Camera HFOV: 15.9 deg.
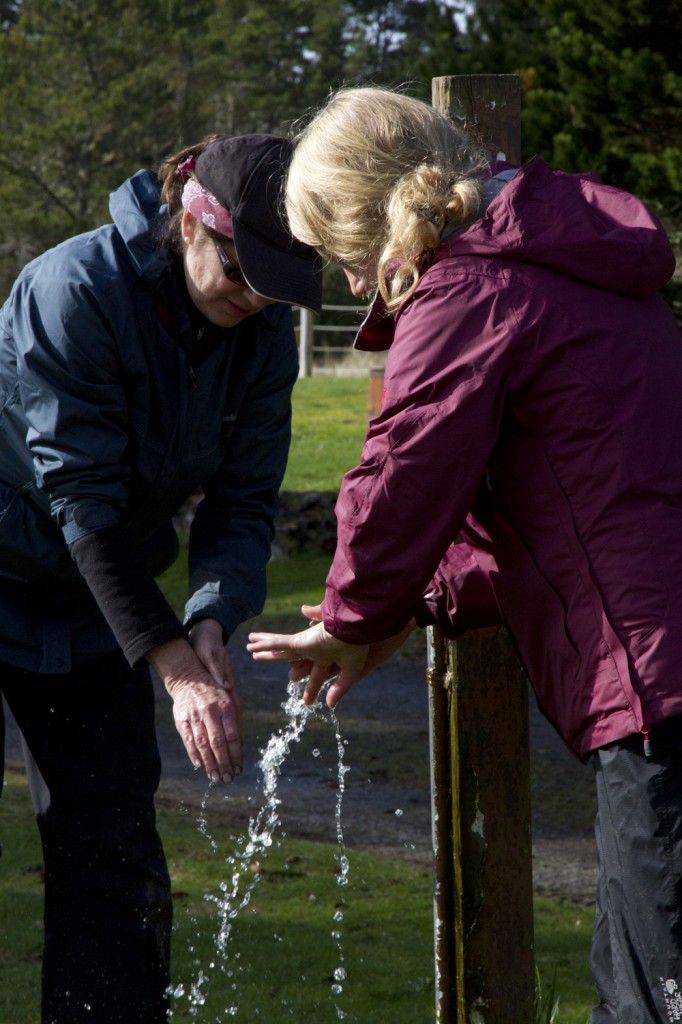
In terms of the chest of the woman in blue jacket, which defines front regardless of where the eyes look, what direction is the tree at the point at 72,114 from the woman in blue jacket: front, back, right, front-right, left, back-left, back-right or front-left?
back-left

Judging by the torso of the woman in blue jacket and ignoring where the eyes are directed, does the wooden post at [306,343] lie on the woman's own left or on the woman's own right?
on the woman's own left

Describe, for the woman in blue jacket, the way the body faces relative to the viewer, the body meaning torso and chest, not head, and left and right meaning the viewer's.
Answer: facing the viewer and to the right of the viewer

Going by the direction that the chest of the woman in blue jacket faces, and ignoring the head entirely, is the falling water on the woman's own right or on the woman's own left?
on the woman's own left

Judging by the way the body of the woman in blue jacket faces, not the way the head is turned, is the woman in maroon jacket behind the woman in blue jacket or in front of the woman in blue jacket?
in front

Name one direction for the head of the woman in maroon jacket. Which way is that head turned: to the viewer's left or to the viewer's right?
to the viewer's left

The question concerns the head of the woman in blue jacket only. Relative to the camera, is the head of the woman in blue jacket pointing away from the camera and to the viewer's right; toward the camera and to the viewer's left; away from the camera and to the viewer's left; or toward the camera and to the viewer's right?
toward the camera and to the viewer's right
